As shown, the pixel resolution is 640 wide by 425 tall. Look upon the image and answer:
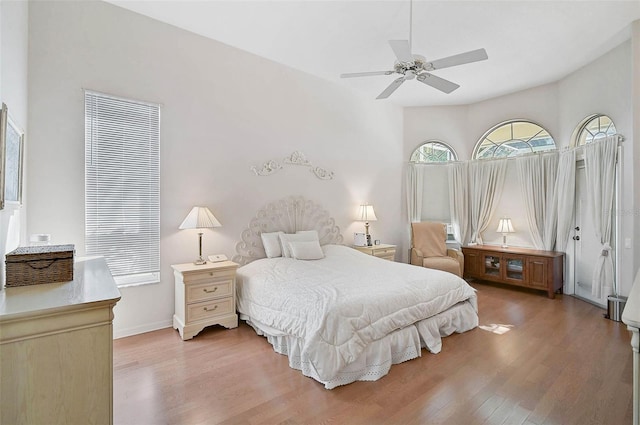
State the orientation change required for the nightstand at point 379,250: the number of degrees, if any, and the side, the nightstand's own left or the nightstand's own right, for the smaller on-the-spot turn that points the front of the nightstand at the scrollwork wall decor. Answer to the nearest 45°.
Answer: approximately 90° to the nightstand's own right

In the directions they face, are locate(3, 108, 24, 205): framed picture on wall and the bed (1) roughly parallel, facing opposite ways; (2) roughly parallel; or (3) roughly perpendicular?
roughly perpendicular

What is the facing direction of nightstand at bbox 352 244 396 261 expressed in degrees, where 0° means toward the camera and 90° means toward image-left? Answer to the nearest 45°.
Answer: approximately 315°

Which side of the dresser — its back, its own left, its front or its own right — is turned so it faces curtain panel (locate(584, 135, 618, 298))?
front

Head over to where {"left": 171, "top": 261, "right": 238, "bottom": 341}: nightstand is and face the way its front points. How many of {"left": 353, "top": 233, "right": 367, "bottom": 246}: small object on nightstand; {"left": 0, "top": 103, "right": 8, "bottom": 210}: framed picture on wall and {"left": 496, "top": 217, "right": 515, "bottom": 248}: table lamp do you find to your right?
1

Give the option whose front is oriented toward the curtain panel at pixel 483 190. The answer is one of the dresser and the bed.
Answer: the dresser

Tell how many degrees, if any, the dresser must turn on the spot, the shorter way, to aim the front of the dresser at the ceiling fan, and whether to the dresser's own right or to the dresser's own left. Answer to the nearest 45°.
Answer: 0° — it already faces it

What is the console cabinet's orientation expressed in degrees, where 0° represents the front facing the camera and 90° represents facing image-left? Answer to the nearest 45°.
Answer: approximately 45°

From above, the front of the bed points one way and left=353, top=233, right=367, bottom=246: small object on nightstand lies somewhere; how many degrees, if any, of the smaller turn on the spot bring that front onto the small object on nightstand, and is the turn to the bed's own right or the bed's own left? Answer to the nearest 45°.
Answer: approximately 135° to the bed's own left

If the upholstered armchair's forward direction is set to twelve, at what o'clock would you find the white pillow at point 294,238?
The white pillow is roughly at 3 o'clock from the upholstered armchair.

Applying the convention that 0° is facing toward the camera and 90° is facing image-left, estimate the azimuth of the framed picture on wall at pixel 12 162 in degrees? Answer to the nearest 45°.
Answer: approximately 270°

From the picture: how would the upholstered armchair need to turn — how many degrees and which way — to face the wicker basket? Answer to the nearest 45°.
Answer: approximately 45° to its right

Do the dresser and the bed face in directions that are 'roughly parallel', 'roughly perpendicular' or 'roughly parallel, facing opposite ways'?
roughly perpendicular

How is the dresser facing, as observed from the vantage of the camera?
facing to the right of the viewer

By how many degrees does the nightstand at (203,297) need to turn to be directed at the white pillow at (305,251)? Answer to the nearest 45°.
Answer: approximately 45° to its left
